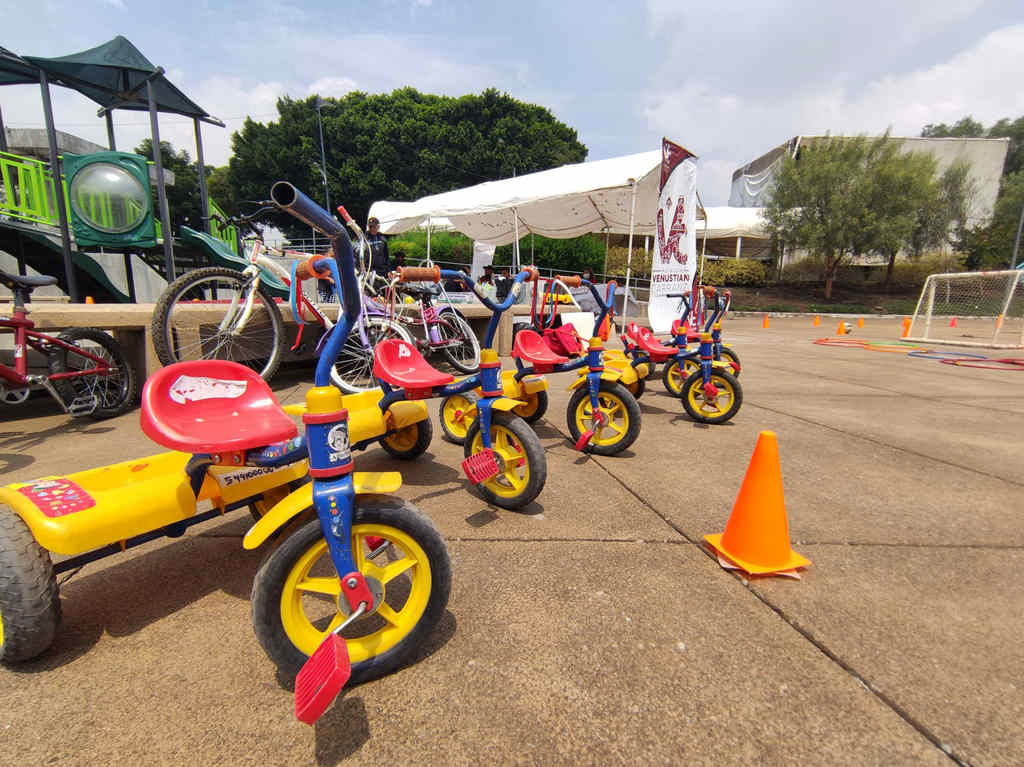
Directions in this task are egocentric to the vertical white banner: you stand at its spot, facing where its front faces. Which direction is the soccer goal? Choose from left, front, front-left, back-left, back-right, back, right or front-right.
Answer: back-left

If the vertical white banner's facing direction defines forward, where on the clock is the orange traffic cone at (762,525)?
The orange traffic cone is roughly at 12 o'clock from the vertical white banner.

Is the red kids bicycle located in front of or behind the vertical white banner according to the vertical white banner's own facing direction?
in front

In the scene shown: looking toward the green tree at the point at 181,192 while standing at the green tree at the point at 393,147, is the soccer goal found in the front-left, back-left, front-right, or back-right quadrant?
back-left

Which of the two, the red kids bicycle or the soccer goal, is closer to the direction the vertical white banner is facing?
the red kids bicycle

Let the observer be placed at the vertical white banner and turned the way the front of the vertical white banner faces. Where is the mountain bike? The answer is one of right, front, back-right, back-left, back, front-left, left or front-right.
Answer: front-right

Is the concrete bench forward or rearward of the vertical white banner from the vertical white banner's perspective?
forward

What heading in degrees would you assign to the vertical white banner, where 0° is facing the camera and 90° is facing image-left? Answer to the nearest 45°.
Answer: approximately 0°

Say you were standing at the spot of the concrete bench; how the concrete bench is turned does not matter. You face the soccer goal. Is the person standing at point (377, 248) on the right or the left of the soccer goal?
left

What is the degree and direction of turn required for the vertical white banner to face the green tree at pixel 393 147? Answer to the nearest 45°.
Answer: approximately 135° to its right

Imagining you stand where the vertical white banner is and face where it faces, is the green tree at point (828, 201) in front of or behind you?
behind

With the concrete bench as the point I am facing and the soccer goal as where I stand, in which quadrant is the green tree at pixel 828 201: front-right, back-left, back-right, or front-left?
back-right

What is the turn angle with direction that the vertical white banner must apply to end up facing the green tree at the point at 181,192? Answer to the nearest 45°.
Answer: approximately 135° to its right

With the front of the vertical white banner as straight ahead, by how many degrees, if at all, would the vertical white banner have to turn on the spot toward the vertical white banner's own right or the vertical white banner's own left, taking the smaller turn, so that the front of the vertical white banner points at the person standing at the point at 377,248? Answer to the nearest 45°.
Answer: approximately 45° to the vertical white banner's own right
